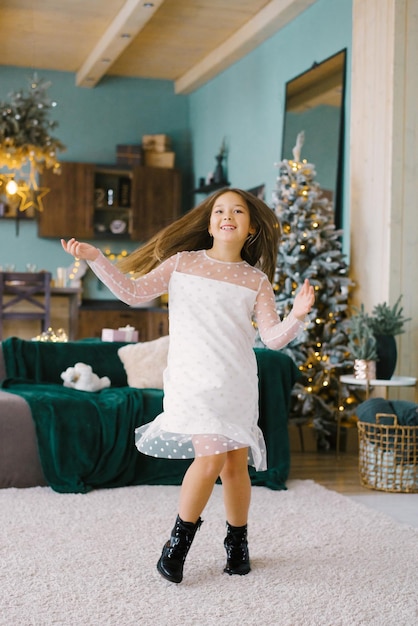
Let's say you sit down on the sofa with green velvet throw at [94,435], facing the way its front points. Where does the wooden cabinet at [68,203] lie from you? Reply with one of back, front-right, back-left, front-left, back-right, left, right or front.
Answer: back

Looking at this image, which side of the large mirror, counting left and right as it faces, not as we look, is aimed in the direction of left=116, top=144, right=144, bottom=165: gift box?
right

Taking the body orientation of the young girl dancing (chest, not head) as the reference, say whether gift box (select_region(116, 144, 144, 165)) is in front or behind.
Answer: behind

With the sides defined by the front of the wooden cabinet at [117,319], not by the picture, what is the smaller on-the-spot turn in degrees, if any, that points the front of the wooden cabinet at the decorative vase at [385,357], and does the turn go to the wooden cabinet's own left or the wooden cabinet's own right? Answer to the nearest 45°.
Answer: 0° — it already faces it

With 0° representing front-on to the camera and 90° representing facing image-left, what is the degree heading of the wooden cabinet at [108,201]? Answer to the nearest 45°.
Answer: approximately 0°

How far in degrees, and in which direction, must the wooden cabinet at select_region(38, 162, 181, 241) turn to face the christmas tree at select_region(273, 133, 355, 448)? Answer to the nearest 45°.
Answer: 0° — it already faces it

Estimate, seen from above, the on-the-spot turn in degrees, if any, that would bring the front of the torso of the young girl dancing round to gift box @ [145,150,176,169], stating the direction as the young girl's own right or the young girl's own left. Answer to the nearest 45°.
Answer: approximately 180°
